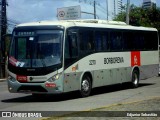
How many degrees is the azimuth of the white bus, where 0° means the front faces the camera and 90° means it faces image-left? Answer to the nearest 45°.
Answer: approximately 45°

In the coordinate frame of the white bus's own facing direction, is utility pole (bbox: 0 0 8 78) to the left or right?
on its right
